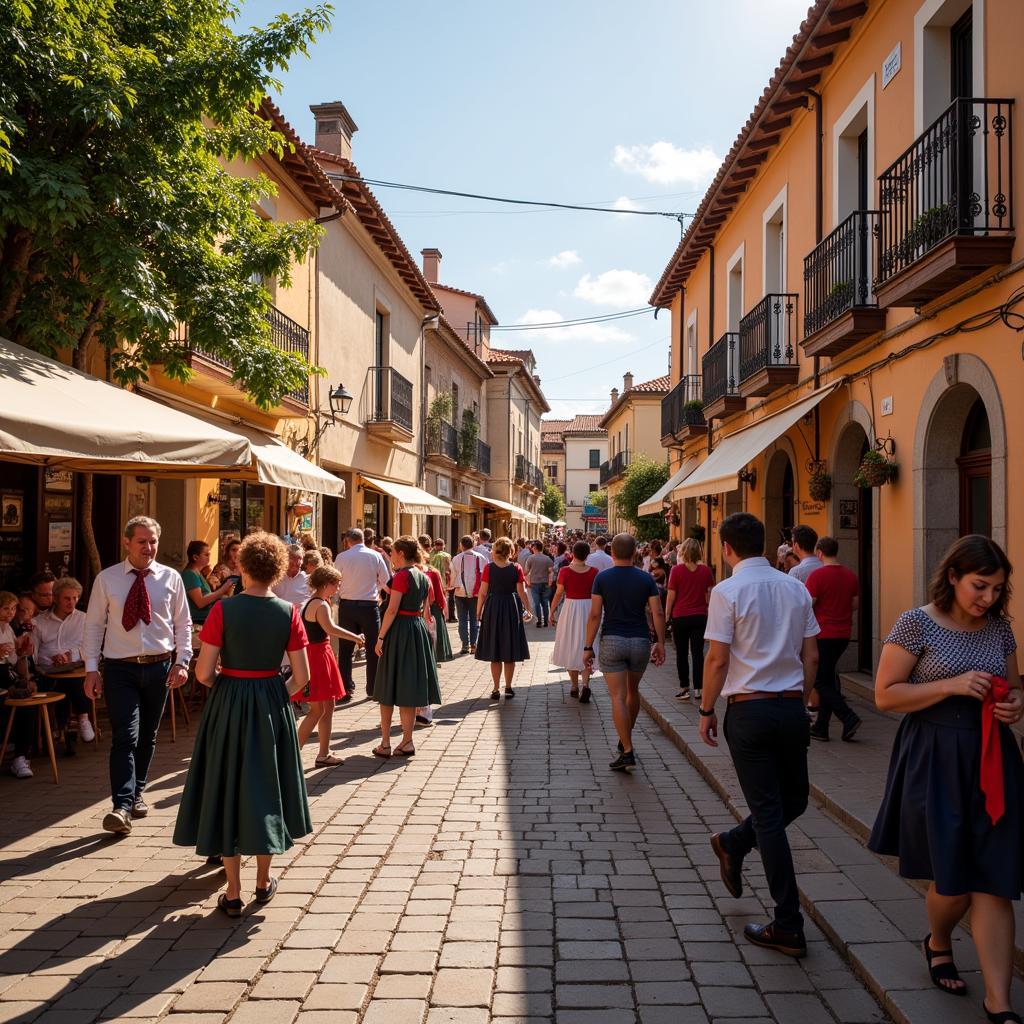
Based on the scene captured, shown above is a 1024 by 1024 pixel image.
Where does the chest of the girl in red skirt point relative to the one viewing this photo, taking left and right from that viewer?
facing to the right of the viewer

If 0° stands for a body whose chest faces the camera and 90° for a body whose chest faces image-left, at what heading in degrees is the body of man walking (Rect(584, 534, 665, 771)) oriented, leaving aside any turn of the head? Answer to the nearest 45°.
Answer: approximately 180°

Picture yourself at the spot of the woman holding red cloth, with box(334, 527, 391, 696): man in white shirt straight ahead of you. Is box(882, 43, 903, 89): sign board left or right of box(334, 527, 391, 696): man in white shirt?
right

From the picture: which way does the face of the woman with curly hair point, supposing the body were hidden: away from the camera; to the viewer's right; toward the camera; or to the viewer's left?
away from the camera

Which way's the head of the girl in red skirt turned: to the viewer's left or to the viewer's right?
to the viewer's right

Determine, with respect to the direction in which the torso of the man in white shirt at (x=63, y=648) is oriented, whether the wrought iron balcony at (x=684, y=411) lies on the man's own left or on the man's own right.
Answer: on the man's own left

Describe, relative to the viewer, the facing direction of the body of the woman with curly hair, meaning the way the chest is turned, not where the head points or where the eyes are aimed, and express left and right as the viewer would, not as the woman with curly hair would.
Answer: facing away from the viewer

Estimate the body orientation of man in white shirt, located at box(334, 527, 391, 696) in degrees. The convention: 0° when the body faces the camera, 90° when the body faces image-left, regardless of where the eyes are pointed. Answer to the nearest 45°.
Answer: approximately 180°

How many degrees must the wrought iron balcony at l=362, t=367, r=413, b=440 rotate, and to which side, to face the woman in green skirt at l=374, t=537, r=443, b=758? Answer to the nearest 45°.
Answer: approximately 45° to its right
